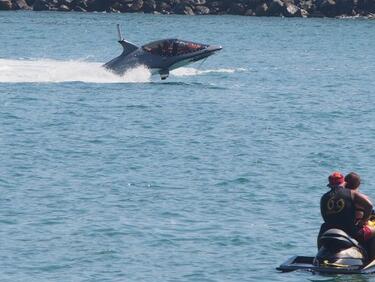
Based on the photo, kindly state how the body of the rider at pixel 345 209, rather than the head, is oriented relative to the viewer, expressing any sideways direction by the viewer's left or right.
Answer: facing away from the viewer and to the right of the viewer
